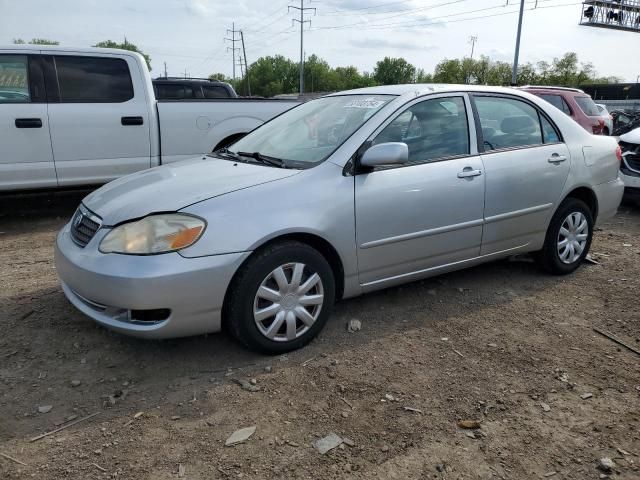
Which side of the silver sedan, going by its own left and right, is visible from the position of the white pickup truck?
right

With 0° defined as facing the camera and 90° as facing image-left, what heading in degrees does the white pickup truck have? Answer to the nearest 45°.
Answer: approximately 90°

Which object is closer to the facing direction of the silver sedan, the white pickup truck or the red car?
the white pickup truck

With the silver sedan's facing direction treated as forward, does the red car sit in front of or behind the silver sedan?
behind

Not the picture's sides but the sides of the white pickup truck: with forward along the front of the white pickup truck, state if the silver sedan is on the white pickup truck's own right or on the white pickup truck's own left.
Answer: on the white pickup truck's own left

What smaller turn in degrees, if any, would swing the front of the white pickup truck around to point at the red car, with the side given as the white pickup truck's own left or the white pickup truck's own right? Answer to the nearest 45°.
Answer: approximately 180°
